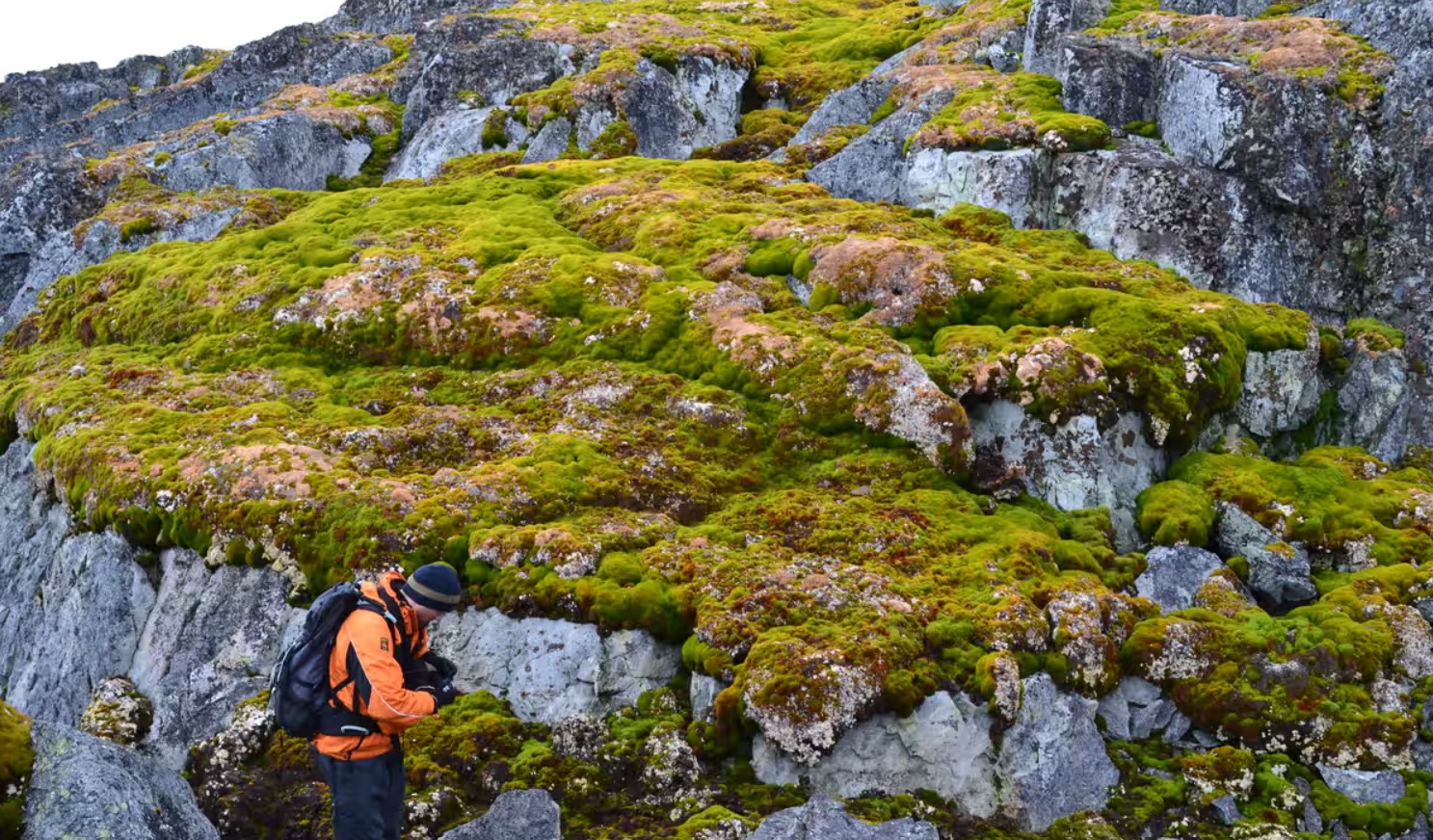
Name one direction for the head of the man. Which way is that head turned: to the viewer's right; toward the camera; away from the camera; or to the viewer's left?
to the viewer's right

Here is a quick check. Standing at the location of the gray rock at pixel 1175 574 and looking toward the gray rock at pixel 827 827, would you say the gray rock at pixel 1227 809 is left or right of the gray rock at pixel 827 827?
left

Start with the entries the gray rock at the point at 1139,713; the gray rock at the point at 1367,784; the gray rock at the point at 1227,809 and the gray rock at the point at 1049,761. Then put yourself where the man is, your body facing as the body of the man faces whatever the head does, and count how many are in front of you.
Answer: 4

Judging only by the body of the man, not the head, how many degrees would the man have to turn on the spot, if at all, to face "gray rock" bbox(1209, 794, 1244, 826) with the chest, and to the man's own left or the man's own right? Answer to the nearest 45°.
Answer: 0° — they already face it

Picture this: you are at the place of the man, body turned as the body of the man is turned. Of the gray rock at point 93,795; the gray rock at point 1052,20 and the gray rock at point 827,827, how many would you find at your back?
1

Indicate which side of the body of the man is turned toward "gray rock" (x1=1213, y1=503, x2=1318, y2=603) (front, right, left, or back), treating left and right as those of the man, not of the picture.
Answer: front

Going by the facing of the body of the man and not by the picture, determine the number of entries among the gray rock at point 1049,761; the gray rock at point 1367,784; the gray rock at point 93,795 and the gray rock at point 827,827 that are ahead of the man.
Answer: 3

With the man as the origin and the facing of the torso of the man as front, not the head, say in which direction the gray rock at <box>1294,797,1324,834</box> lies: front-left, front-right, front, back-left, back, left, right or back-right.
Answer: front

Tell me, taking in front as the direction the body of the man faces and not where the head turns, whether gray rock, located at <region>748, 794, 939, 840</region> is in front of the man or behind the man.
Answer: in front

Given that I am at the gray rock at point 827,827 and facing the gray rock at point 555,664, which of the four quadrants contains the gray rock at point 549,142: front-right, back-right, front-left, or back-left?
front-right

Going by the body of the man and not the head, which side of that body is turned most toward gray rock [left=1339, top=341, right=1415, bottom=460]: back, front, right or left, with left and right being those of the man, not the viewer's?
front

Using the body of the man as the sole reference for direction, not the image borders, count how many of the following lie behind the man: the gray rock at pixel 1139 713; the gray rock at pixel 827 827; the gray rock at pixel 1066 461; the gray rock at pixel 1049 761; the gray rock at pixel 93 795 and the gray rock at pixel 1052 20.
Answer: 1

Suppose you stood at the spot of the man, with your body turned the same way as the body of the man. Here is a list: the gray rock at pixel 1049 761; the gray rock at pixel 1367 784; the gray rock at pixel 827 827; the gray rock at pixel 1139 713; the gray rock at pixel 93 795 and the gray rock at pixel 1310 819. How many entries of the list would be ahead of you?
5

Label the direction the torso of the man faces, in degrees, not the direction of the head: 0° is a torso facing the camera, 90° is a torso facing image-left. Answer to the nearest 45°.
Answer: approximately 270°

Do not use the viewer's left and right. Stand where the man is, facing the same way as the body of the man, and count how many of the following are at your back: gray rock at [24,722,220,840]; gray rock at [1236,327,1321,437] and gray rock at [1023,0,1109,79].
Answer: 1

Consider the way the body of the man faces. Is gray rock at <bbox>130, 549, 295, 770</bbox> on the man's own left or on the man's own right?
on the man's own left

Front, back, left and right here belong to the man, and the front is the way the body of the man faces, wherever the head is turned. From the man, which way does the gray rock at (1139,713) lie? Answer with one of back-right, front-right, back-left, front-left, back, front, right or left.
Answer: front

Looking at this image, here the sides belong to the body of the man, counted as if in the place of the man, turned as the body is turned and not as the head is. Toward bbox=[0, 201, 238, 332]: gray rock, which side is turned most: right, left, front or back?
left

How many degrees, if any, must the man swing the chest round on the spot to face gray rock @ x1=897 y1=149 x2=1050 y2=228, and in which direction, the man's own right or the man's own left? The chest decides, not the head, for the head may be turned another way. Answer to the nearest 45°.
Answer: approximately 45° to the man's own left
